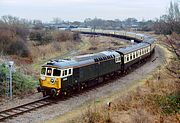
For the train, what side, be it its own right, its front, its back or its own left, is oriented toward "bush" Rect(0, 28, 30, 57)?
right

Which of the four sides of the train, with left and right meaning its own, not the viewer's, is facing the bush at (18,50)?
right

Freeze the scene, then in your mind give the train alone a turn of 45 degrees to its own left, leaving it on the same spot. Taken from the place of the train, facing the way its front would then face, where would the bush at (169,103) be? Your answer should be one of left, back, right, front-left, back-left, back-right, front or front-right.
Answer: front-left
